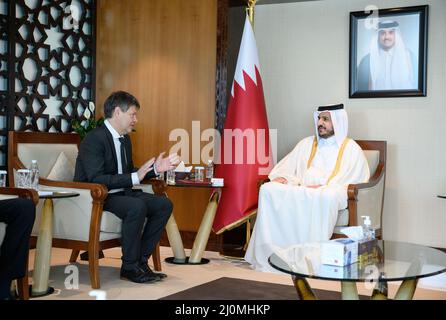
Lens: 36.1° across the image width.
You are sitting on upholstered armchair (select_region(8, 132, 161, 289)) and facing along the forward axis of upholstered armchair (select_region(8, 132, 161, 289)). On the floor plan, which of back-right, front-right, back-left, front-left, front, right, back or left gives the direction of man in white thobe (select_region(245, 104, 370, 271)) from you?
front-left

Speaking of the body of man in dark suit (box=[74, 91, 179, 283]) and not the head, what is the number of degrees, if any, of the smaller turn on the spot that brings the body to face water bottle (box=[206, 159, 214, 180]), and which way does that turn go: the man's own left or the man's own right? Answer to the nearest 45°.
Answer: approximately 90° to the man's own left

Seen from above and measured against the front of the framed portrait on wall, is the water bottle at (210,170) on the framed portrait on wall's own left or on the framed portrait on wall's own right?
on the framed portrait on wall's own right

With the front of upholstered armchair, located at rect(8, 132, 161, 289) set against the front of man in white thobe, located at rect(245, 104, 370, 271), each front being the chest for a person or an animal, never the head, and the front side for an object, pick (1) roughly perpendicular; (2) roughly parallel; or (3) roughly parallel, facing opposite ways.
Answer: roughly perpendicular

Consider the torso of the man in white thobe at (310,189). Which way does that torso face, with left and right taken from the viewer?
facing the viewer and to the left of the viewer

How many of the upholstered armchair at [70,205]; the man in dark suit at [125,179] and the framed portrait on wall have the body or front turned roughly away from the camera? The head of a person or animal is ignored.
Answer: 0

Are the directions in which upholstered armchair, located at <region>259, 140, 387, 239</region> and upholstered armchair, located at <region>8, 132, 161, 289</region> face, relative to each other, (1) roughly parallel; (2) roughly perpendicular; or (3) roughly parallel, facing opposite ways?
roughly perpendicular

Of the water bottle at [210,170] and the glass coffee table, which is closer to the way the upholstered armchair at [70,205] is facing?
the glass coffee table

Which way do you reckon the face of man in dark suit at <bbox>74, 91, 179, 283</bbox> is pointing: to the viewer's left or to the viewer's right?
to the viewer's right

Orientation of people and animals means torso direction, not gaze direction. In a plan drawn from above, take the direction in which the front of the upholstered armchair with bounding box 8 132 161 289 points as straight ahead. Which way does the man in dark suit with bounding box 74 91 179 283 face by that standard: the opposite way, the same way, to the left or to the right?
the same way

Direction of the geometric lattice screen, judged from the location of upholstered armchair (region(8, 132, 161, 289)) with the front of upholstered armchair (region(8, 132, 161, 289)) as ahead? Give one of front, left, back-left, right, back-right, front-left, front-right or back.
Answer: back-left

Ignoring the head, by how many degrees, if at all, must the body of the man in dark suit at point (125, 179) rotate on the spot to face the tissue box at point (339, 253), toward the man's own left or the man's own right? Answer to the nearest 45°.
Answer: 0° — they already face it

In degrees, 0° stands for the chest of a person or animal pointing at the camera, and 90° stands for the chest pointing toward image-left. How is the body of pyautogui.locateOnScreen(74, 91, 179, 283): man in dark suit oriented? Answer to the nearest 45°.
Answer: approximately 315°

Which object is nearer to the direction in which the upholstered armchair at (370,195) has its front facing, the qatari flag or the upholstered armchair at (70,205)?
the upholstered armchair

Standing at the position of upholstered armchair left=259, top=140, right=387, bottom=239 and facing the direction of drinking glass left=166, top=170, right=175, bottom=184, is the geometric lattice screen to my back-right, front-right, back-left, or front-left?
front-right

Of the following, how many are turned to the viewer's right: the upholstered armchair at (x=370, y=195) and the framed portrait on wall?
0

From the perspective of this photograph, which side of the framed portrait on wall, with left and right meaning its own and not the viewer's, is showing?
front

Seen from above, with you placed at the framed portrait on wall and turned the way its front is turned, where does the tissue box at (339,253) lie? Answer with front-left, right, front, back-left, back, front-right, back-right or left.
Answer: front
